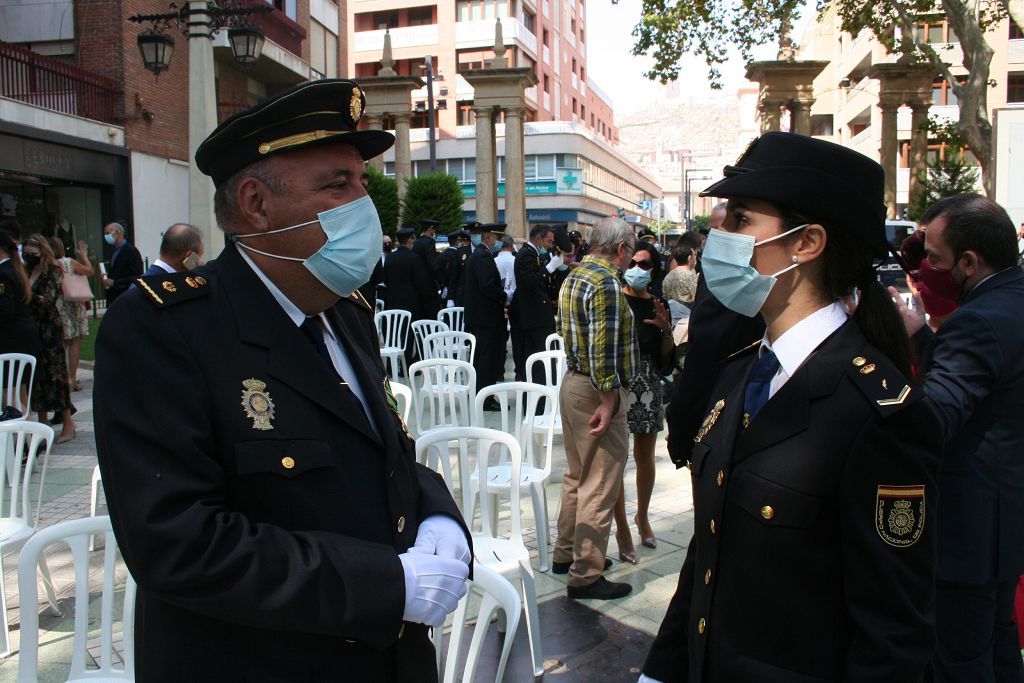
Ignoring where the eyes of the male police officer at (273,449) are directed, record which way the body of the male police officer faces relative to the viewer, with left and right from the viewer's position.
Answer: facing the viewer and to the right of the viewer

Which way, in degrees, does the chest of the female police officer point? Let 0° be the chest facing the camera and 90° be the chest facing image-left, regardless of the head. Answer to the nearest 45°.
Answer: approximately 45°

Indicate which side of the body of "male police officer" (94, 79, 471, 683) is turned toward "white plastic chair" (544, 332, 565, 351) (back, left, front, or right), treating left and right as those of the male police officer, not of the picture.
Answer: left

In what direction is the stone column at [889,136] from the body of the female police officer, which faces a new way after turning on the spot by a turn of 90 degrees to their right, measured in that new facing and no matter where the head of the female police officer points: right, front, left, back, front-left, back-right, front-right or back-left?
front-right

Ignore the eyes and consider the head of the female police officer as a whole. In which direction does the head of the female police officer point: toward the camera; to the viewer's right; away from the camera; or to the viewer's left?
to the viewer's left

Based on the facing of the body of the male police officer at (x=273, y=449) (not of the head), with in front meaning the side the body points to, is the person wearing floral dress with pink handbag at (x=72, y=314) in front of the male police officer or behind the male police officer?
behind
